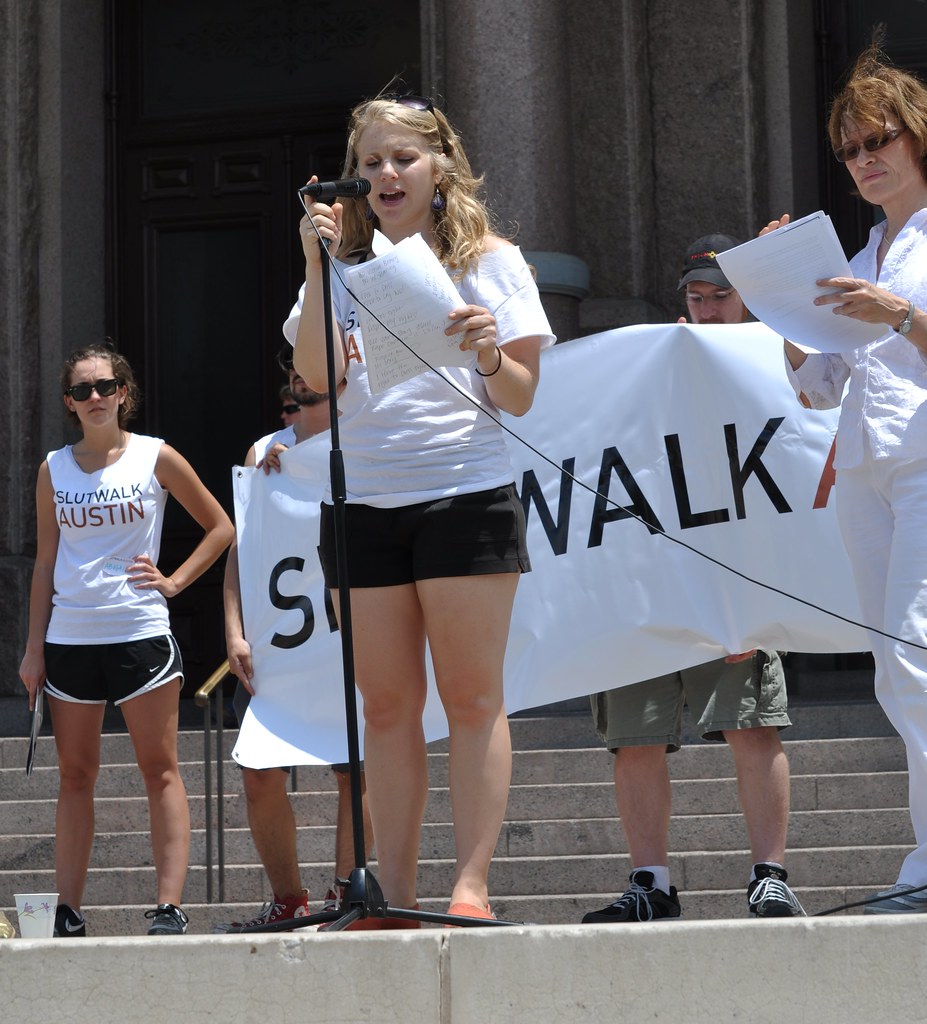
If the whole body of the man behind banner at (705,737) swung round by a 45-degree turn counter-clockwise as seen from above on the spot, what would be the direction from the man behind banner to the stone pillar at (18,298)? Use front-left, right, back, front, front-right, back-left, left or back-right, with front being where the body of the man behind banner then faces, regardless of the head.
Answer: back

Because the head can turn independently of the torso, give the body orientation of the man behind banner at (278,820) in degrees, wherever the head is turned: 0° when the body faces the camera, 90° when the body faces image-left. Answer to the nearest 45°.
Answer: approximately 45°

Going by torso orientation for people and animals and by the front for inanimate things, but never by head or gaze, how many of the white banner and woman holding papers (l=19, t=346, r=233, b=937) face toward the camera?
2

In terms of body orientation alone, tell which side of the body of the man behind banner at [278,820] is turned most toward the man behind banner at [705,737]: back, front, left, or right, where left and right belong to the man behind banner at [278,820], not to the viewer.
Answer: left

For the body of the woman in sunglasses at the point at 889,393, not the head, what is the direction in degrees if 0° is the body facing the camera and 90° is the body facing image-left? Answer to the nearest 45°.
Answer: approximately 45°

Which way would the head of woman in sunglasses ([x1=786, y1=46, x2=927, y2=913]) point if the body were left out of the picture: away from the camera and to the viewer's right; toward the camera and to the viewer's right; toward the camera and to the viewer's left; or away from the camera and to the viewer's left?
toward the camera and to the viewer's left

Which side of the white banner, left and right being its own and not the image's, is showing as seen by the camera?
front

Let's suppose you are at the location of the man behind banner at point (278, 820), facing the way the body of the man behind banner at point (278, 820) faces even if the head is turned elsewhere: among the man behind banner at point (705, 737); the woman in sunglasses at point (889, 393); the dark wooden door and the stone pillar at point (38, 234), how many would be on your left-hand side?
2
